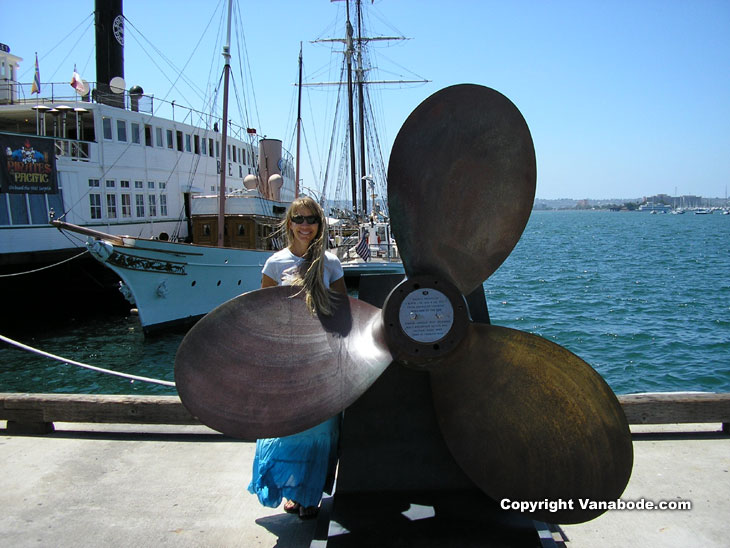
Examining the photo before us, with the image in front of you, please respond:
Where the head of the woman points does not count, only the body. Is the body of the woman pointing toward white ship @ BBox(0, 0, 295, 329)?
no

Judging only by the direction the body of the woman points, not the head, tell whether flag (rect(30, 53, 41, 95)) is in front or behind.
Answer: behind

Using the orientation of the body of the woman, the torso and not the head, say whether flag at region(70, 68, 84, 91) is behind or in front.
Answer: behind

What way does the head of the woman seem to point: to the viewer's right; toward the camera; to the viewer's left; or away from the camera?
toward the camera

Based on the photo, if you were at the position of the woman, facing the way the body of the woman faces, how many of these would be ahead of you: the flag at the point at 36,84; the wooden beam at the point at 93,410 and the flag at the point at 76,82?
0

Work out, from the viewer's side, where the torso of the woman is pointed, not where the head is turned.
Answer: toward the camera

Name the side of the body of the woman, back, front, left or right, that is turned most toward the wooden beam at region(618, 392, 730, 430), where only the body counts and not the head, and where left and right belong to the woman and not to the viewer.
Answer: left

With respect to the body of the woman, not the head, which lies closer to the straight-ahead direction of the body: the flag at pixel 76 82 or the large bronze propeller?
the large bronze propeller
